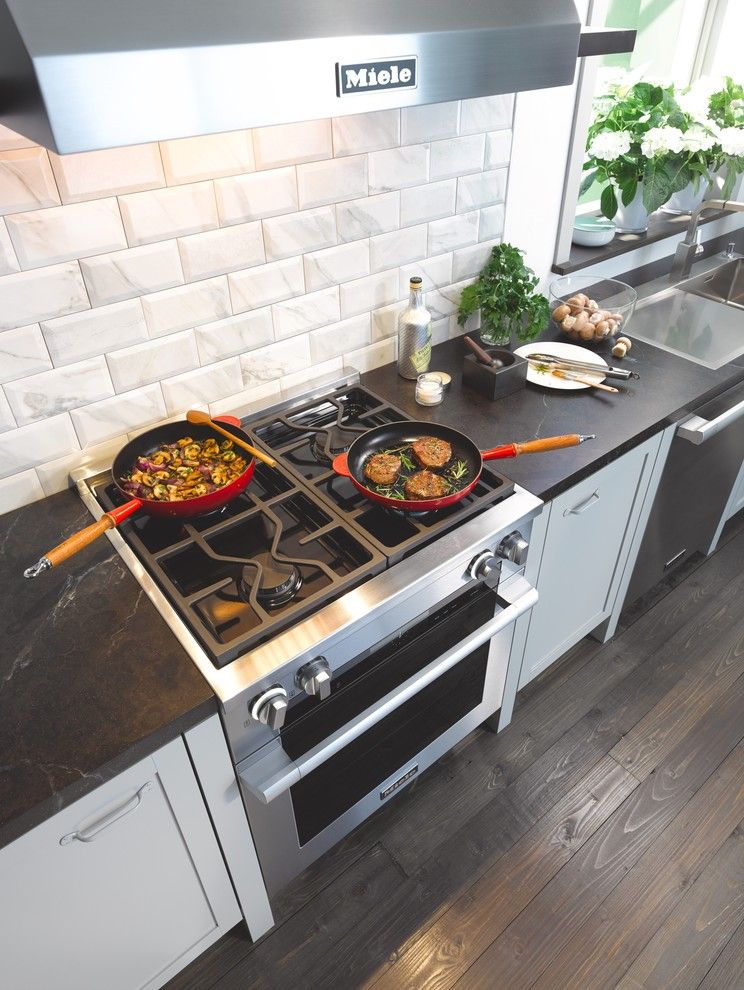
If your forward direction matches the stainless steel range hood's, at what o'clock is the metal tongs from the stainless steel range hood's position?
The metal tongs is roughly at 9 o'clock from the stainless steel range hood.

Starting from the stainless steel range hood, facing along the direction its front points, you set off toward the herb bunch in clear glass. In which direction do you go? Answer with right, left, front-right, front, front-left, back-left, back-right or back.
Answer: left

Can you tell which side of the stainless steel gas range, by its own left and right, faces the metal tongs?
left

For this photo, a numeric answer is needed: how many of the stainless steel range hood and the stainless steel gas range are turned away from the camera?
0

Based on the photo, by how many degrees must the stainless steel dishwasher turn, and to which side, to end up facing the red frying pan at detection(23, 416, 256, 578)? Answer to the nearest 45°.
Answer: approximately 90° to its right

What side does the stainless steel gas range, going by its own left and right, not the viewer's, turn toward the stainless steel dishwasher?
left

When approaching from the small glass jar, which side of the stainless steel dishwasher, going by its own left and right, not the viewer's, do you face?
right

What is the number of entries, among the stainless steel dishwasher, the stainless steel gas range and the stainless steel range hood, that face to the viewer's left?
0

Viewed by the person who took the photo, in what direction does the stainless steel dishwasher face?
facing the viewer and to the right of the viewer

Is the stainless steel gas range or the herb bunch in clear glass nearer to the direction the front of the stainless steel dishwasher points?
the stainless steel gas range

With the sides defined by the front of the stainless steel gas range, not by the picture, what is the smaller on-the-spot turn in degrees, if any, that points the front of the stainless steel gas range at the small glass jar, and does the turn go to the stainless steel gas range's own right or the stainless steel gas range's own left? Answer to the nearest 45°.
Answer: approximately 90° to the stainless steel gas range's own left

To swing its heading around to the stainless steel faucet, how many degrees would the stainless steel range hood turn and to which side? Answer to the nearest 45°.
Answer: approximately 90° to its left
